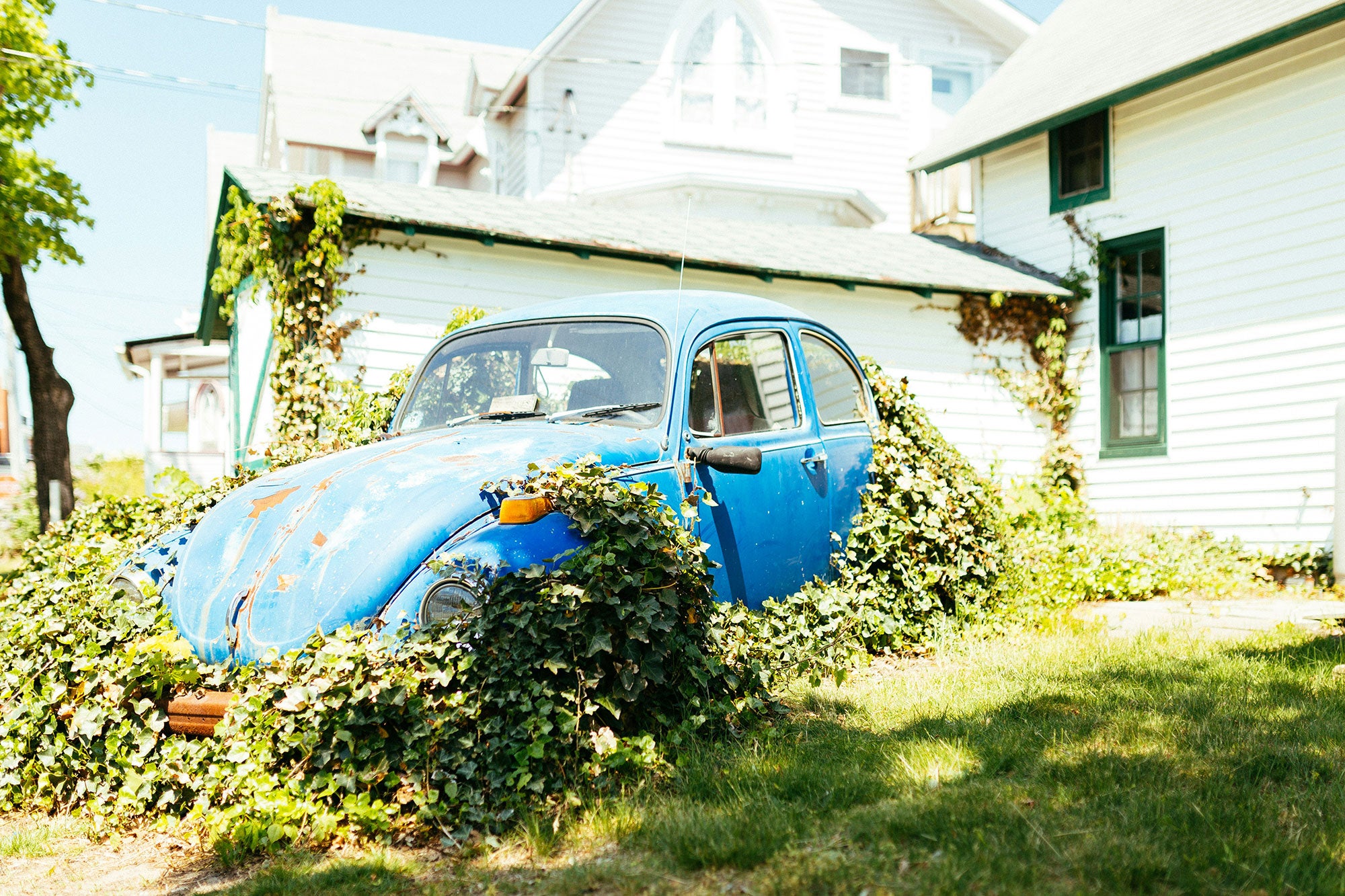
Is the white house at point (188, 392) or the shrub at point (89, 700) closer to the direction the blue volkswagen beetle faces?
the shrub

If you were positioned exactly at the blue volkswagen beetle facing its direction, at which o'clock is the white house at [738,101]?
The white house is roughly at 5 o'clock from the blue volkswagen beetle.

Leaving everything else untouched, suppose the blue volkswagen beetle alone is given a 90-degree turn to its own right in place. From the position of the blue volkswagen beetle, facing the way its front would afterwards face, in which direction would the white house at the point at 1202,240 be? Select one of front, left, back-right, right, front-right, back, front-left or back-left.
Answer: right

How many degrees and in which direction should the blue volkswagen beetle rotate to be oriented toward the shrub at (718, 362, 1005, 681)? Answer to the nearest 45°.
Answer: approximately 180°

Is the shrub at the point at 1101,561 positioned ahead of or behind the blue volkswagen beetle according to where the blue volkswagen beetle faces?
behind

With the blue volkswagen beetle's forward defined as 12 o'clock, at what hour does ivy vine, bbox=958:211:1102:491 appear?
The ivy vine is roughly at 6 o'clock from the blue volkswagen beetle.

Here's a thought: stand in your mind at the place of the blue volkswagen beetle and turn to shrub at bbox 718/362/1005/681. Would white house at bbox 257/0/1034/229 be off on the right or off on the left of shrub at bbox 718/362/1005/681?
left

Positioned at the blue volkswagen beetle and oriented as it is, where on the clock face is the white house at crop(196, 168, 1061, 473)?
The white house is roughly at 5 o'clock from the blue volkswagen beetle.

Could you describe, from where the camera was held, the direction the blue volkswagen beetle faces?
facing the viewer and to the left of the viewer
